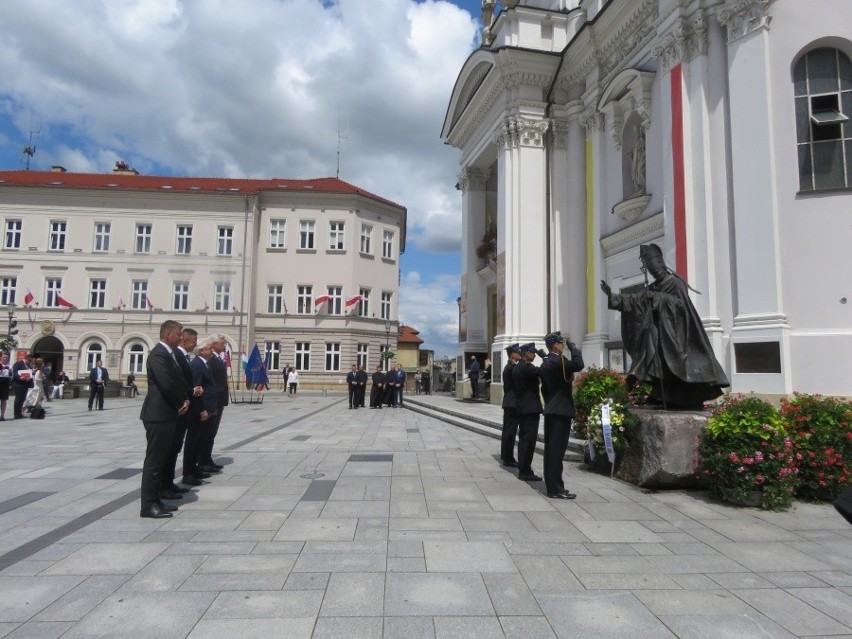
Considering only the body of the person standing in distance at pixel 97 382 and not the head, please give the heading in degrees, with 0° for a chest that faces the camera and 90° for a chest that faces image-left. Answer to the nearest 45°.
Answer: approximately 0°

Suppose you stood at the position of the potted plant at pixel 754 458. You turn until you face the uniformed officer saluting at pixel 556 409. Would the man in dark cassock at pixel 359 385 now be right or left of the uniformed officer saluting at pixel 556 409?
right

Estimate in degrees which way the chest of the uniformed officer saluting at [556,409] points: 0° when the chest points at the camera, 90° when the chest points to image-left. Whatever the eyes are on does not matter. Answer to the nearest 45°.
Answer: approximately 270°

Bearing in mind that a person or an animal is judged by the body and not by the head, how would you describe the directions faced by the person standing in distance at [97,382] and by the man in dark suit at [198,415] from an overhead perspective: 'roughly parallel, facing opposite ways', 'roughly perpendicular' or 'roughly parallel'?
roughly perpendicular

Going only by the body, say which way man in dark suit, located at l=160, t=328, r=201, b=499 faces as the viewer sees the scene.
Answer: to the viewer's right

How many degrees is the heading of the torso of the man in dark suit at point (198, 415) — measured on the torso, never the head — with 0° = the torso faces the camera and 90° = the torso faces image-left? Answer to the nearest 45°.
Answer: approximately 270°

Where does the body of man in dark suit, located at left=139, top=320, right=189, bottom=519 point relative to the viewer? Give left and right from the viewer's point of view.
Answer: facing to the right of the viewer

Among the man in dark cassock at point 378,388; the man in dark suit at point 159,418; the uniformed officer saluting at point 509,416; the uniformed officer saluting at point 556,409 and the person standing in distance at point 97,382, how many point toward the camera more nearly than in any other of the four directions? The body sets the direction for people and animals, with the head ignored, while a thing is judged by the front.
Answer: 2

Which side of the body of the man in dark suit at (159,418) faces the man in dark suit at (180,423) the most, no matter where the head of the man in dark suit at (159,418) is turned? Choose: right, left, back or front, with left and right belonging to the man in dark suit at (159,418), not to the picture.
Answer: left

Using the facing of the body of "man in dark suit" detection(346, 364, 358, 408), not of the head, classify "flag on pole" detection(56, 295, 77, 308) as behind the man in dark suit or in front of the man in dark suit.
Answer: behind

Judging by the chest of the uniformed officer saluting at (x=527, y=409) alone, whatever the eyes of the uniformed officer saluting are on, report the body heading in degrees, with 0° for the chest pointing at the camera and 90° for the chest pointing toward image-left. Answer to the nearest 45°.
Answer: approximately 270°

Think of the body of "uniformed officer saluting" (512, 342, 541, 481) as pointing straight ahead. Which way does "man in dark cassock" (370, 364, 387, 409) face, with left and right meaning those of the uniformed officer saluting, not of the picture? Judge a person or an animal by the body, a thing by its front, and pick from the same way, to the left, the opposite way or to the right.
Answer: to the right

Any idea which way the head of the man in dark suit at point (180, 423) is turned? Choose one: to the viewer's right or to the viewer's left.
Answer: to the viewer's right

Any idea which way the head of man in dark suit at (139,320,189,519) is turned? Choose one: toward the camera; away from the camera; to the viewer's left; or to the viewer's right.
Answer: to the viewer's right

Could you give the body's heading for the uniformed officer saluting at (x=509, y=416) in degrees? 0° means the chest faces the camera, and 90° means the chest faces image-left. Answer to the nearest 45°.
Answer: approximately 270°

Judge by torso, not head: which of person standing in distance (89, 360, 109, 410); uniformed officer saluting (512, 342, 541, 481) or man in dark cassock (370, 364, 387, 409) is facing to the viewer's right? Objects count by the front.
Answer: the uniformed officer saluting
